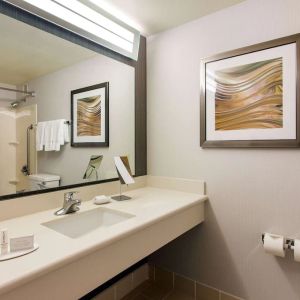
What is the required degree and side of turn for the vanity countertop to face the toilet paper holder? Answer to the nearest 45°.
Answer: approximately 45° to its left

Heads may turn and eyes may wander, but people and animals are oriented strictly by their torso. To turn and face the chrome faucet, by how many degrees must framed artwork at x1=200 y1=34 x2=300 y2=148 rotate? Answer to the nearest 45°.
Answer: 0° — it already faces it

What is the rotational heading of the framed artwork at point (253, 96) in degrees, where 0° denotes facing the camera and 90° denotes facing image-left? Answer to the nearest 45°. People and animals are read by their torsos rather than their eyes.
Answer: approximately 45°

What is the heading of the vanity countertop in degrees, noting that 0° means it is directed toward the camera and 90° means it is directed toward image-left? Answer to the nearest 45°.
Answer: approximately 315°

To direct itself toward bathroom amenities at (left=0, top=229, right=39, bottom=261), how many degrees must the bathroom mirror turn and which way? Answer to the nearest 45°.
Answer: approximately 45° to its right

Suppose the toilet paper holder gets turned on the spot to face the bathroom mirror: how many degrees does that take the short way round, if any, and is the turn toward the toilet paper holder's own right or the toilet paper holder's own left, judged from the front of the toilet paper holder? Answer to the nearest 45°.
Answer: approximately 45° to the toilet paper holder's own right
